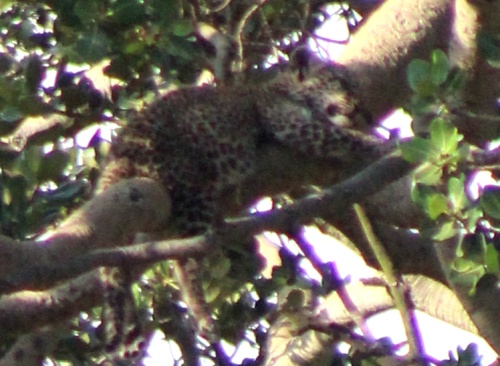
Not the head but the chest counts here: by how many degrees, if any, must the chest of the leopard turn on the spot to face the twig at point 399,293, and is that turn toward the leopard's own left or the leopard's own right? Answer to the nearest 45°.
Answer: approximately 45° to the leopard's own right

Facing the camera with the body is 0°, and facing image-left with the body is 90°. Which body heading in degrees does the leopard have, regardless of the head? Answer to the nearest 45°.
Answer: approximately 270°
